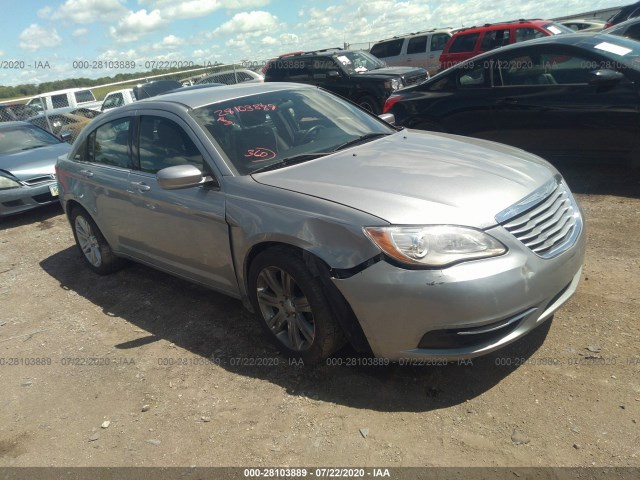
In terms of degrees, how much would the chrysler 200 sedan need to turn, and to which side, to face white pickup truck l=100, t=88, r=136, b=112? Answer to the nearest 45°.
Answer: approximately 135° to its left

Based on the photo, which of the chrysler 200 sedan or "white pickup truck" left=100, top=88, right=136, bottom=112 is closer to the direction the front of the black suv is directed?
the chrysler 200 sedan

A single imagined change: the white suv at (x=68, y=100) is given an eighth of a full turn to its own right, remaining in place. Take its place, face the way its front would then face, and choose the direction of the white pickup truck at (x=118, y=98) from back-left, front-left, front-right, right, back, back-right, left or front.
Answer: back

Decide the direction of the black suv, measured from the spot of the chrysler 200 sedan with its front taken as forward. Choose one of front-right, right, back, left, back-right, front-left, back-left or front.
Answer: back-left

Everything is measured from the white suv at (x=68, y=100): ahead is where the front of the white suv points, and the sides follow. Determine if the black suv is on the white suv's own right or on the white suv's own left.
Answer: on the white suv's own left

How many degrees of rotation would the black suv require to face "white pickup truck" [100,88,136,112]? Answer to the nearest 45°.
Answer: approximately 180°

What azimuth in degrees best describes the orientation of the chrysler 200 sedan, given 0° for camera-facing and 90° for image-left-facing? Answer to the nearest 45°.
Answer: approximately 315°

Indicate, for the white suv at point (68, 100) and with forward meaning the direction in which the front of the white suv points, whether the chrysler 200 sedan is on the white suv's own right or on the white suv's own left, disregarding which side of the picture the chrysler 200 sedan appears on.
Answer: on the white suv's own left

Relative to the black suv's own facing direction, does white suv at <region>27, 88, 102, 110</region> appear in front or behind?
behind
